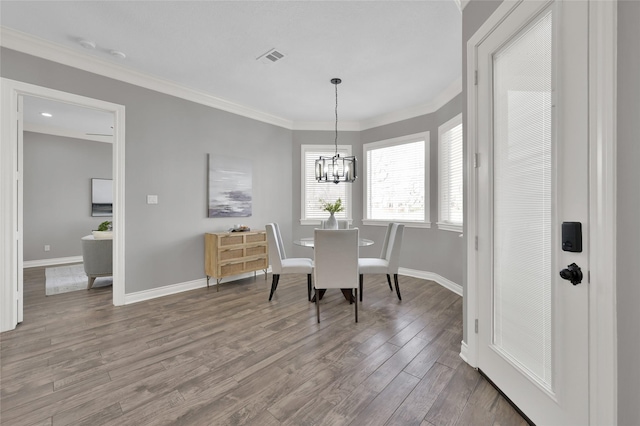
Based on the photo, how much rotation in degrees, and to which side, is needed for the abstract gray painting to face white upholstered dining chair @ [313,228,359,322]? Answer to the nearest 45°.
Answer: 0° — it already faces it

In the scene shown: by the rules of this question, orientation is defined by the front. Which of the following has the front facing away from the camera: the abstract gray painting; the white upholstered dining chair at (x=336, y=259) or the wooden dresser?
the white upholstered dining chair

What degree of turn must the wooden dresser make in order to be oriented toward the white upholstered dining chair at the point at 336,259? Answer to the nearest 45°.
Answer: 0° — it already faces it

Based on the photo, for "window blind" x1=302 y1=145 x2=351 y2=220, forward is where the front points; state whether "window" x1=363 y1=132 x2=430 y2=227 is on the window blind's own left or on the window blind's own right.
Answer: on the window blind's own left

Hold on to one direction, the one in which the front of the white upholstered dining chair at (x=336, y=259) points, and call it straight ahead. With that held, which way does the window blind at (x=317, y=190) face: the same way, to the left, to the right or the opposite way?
the opposite way

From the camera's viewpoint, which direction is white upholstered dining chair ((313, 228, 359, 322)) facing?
away from the camera
